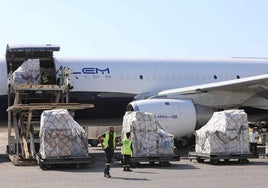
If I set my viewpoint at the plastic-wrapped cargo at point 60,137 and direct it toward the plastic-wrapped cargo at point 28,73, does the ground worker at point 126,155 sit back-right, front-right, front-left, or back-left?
back-right

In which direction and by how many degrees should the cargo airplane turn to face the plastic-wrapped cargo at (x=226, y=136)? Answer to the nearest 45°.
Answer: approximately 90° to its left

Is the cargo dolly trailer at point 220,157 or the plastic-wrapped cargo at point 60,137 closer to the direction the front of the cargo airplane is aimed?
the plastic-wrapped cargo

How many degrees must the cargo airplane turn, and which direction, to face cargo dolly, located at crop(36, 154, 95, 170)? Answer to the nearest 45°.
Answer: approximately 45° to its left

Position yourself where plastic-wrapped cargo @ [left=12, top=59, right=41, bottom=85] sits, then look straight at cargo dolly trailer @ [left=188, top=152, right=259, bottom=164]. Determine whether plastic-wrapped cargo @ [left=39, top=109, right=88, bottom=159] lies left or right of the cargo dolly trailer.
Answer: right

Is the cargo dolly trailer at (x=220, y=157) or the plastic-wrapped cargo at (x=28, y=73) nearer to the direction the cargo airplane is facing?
the plastic-wrapped cargo

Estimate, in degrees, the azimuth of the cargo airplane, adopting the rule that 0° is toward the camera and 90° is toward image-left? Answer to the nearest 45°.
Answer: approximately 90°

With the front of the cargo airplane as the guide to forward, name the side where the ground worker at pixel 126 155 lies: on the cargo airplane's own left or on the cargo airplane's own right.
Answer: on the cargo airplane's own left

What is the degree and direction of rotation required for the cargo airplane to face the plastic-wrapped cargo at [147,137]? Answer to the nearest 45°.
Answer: approximately 90° to its left

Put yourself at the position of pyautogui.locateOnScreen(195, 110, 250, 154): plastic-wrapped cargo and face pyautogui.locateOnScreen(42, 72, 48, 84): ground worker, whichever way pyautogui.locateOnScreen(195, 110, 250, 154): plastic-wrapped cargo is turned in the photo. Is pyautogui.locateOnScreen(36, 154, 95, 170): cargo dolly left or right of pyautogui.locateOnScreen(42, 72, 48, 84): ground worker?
left
